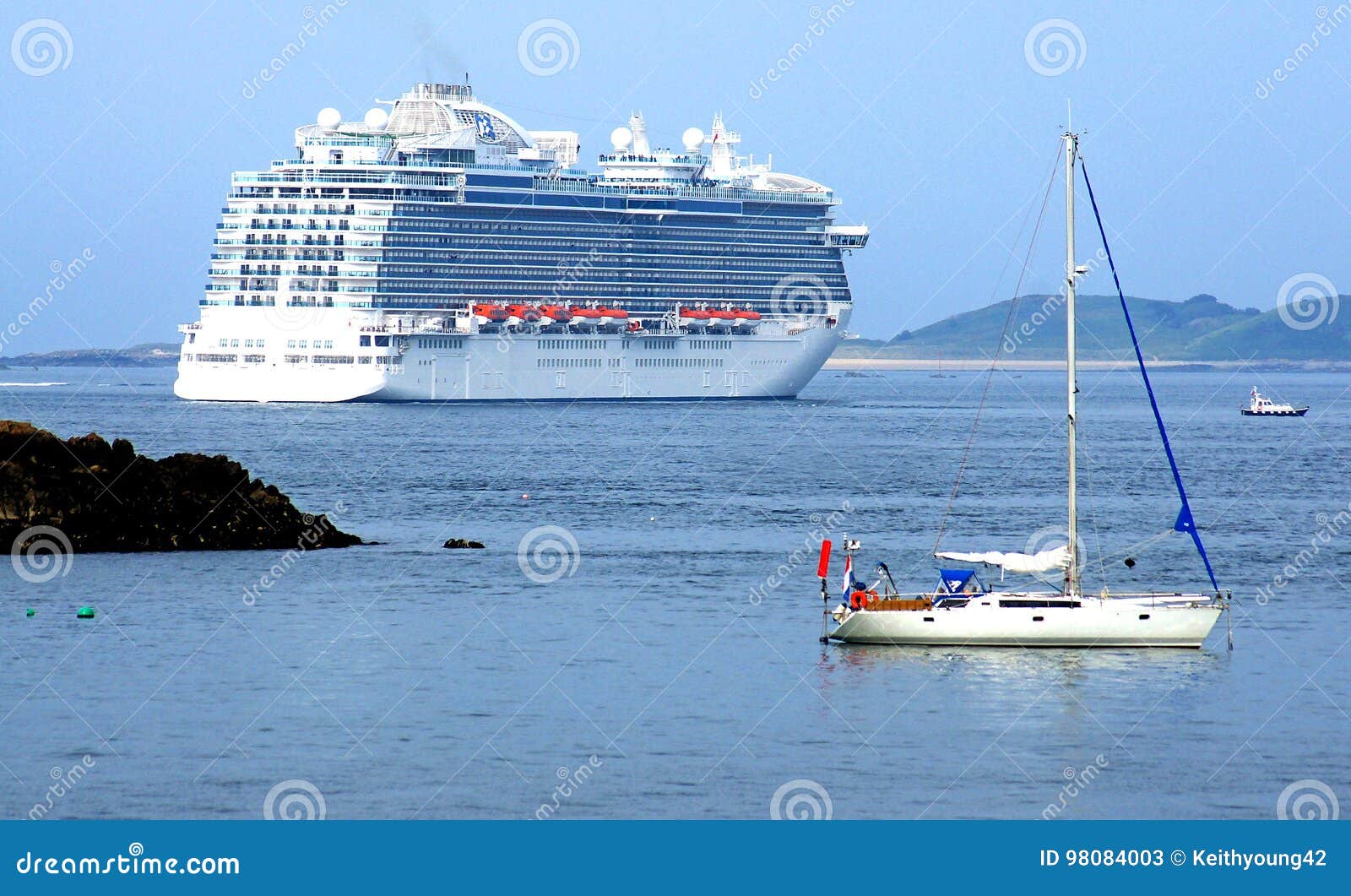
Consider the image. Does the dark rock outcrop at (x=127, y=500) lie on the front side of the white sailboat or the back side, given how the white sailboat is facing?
on the back side

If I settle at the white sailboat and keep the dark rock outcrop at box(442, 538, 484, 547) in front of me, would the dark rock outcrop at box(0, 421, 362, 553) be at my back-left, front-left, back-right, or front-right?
front-left

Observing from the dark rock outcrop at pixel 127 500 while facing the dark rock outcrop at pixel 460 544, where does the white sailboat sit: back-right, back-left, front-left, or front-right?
front-right

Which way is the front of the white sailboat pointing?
to the viewer's right

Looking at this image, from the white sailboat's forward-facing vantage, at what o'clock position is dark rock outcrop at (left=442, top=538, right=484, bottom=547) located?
The dark rock outcrop is roughly at 7 o'clock from the white sailboat.
